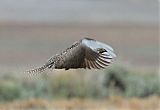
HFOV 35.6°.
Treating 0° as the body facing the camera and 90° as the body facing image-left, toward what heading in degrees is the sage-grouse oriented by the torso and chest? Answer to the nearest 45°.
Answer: approximately 270°
